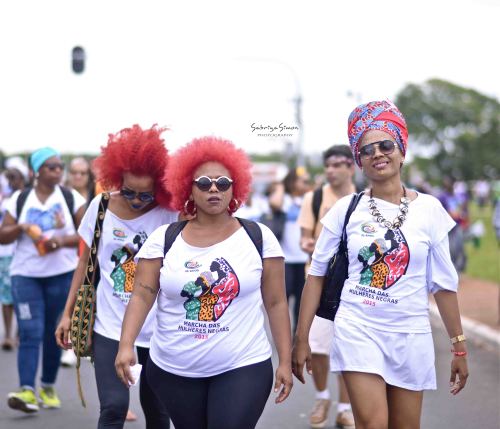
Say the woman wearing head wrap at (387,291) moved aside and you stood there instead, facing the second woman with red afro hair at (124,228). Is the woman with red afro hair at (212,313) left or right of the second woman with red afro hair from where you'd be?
left

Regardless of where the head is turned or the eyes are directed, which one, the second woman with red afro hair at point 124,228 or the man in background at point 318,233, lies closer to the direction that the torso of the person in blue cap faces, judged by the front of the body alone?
the second woman with red afro hair

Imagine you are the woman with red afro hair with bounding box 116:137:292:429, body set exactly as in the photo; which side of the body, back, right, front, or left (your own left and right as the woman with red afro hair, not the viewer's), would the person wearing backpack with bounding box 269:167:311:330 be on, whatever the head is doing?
back

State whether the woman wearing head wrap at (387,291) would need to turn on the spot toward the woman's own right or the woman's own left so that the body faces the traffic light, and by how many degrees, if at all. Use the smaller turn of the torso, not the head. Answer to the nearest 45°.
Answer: approximately 135° to the woman's own right

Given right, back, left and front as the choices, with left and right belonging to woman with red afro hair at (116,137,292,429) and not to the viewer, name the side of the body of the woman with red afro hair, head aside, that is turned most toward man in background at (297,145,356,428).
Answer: back

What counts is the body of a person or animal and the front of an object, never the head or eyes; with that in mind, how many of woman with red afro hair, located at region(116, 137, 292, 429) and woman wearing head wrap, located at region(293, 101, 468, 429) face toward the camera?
2

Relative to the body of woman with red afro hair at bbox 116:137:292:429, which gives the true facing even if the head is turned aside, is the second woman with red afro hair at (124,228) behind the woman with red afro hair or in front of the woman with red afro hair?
behind

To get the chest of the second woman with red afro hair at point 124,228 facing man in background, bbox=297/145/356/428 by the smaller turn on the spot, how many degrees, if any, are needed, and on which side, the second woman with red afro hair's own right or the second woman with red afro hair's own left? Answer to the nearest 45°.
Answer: approximately 135° to the second woman with red afro hair's own left
